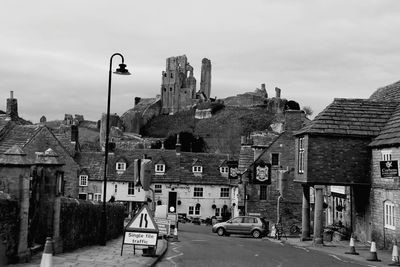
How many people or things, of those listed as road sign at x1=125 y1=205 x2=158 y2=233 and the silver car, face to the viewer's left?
1

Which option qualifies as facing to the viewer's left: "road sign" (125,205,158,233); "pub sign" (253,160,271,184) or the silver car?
the silver car

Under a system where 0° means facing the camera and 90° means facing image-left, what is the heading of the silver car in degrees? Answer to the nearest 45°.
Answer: approximately 90°

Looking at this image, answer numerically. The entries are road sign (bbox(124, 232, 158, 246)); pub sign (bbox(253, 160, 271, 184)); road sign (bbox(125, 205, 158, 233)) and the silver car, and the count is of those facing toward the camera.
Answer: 3

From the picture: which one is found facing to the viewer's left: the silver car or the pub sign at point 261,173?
the silver car

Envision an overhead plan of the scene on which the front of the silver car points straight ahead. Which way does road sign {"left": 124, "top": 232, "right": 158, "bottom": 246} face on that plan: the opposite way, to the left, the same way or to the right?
to the left
